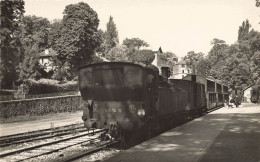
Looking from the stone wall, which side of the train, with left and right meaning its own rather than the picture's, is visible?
right

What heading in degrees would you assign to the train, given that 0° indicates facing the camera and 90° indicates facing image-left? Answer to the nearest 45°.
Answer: approximately 45°

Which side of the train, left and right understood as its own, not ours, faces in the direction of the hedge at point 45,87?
right
